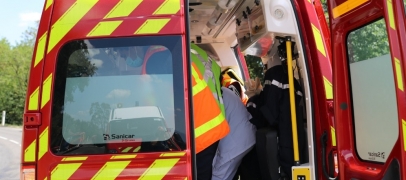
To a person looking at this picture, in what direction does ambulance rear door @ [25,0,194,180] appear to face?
facing the viewer

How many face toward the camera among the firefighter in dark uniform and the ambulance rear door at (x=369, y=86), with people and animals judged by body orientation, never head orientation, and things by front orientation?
0

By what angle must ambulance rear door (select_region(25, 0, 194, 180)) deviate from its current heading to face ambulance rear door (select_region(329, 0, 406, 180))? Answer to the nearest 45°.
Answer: approximately 45° to its left

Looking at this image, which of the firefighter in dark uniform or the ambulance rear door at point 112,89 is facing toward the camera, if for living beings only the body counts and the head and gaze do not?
the ambulance rear door

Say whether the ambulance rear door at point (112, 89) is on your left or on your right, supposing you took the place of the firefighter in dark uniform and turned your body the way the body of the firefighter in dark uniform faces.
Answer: on your left

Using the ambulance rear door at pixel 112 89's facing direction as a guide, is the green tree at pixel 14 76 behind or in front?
behind

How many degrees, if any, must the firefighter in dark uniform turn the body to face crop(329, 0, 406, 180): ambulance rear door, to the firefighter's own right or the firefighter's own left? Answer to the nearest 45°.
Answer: approximately 135° to the firefighter's own right

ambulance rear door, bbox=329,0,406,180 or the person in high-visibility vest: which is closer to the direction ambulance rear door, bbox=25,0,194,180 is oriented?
the ambulance rear door

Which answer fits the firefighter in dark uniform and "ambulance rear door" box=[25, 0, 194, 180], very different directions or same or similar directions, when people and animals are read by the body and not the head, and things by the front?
very different directions
